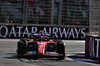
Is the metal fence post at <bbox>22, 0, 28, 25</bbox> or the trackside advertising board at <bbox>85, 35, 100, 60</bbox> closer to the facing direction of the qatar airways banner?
the trackside advertising board

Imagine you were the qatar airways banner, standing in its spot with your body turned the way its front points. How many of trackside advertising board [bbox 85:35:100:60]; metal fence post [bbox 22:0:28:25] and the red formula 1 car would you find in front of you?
2

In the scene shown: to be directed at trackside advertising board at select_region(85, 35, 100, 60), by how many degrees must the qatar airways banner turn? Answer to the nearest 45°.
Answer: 0° — it already faces it

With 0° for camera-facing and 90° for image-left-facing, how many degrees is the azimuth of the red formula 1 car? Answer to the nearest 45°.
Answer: approximately 0°

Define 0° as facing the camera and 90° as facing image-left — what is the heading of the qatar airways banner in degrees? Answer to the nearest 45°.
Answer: approximately 0°

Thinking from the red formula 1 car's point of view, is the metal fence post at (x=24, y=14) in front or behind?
behind

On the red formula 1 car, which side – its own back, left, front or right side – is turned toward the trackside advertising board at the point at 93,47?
left

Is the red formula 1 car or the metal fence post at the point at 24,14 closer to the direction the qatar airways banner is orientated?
the red formula 1 car

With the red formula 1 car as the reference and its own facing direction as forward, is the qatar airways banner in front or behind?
behind

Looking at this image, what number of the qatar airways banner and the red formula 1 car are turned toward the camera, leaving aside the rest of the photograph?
2

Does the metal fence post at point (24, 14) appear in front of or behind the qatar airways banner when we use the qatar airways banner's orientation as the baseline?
behind

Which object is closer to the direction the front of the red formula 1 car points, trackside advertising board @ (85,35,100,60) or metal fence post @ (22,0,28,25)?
the trackside advertising board
